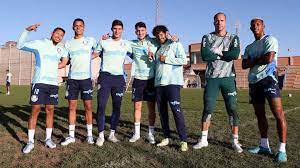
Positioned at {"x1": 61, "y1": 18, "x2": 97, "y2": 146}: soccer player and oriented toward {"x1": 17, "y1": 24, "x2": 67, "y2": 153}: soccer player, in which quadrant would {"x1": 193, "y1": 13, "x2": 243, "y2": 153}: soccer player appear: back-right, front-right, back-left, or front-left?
back-left

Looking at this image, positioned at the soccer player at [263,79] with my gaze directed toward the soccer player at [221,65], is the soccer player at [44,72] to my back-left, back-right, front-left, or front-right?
front-left

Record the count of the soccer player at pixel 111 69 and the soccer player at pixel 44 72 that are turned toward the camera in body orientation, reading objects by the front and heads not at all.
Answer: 2

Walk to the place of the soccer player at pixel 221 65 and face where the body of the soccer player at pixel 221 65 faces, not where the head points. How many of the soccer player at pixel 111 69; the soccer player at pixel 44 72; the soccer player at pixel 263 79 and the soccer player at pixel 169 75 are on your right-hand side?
3

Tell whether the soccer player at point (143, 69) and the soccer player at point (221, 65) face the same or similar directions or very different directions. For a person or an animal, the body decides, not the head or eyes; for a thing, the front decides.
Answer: same or similar directions

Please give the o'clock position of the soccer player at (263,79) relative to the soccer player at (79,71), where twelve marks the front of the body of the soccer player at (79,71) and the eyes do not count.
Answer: the soccer player at (263,79) is roughly at 10 o'clock from the soccer player at (79,71).

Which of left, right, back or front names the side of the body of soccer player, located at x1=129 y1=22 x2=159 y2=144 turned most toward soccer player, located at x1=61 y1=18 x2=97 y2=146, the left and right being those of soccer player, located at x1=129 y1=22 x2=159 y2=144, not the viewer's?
right

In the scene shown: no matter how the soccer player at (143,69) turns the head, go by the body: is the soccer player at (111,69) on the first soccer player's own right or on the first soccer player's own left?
on the first soccer player's own right

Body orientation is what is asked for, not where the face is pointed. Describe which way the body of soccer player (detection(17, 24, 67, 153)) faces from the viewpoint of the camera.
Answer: toward the camera

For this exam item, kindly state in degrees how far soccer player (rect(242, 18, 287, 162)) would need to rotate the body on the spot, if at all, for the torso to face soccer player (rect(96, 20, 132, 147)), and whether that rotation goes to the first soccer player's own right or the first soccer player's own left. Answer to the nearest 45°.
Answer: approximately 45° to the first soccer player's own right

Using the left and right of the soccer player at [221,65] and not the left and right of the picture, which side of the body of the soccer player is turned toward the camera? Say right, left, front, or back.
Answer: front

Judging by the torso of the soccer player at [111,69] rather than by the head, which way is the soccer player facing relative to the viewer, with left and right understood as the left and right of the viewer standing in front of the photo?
facing the viewer

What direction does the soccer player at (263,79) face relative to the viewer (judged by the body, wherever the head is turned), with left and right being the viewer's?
facing the viewer and to the left of the viewer

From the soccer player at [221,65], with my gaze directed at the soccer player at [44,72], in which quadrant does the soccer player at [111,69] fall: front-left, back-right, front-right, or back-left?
front-right
